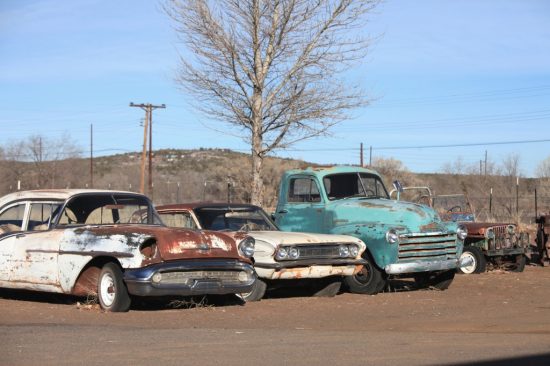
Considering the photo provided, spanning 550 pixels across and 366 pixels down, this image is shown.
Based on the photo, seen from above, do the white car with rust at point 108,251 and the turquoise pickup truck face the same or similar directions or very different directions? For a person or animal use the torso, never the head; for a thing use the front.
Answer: same or similar directions

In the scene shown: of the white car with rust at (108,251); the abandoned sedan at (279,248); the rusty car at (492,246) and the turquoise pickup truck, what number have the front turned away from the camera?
0

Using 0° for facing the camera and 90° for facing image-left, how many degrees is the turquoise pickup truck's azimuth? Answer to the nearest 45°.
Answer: approximately 315°

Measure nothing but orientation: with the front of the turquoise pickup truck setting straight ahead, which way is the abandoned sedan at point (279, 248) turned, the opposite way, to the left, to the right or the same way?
the same way

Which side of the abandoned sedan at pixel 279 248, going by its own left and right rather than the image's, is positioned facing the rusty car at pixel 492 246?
left

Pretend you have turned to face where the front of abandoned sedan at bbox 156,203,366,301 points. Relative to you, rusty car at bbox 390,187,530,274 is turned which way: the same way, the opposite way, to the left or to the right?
the same way

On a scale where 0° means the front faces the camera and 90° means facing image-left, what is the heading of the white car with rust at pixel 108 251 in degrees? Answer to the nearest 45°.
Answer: approximately 315°

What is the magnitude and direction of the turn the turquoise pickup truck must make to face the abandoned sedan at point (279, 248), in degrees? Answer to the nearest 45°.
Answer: approximately 90° to its right

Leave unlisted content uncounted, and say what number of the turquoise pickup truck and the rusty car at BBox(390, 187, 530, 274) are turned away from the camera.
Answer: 0

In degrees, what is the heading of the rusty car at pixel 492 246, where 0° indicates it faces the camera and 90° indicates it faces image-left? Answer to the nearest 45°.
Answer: approximately 315°

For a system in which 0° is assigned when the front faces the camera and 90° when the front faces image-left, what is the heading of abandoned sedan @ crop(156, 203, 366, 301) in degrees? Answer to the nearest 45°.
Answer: approximately 315°
